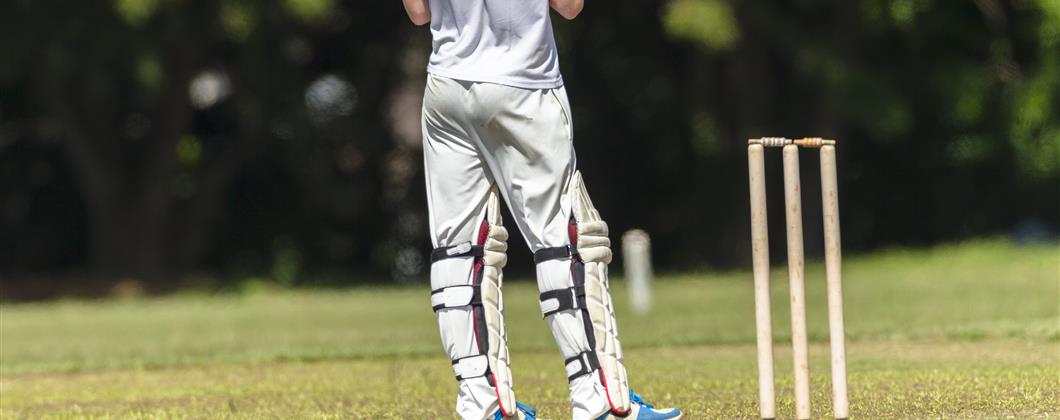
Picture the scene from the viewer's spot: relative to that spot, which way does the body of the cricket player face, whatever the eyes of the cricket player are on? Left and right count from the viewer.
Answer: facing away from the viewer and to the right of the viewer
